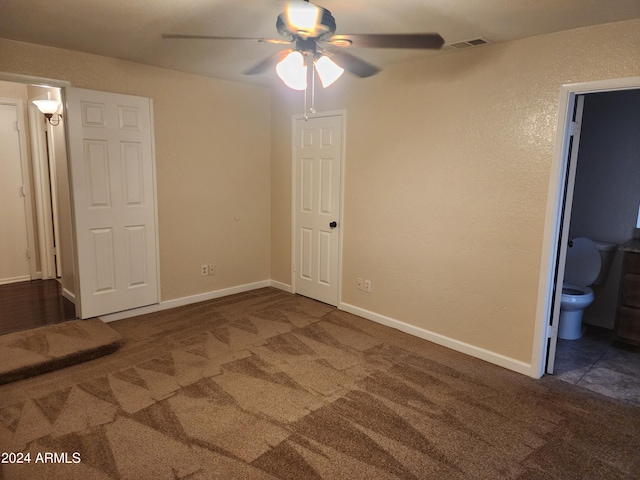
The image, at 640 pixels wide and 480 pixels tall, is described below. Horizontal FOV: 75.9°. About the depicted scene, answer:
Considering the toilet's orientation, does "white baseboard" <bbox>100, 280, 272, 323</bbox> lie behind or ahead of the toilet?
ahead

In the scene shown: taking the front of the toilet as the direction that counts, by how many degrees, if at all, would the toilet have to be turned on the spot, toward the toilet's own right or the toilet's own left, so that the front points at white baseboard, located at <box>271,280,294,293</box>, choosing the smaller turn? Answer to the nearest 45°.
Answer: approximately 45° to the toilet's own right

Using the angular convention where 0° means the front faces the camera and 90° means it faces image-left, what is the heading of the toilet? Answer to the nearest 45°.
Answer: approximately 45°

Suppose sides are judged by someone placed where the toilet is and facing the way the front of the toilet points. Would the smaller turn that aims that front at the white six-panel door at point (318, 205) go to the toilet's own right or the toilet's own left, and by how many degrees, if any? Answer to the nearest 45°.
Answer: approximately 45° to the toilet's own right

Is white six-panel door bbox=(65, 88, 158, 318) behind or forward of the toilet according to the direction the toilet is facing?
forward

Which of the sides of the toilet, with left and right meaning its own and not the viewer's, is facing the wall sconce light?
front

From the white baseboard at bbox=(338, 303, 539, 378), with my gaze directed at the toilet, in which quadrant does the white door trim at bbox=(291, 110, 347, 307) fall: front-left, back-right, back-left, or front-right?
back-left
